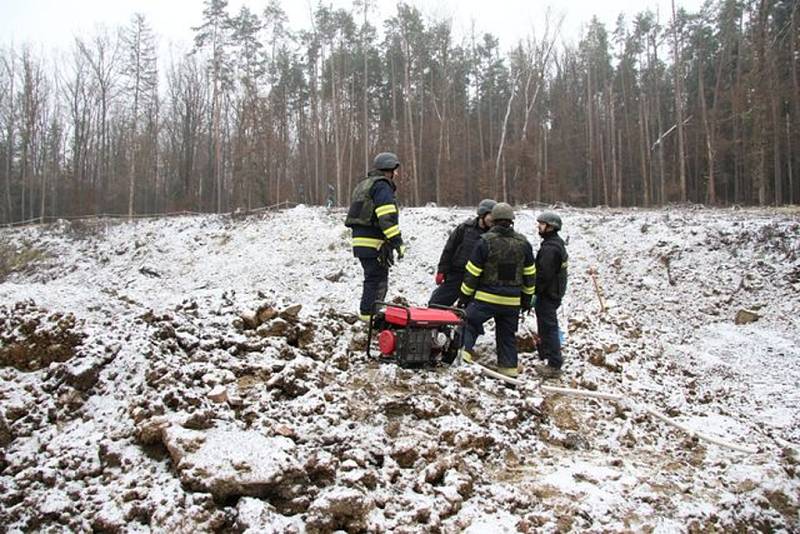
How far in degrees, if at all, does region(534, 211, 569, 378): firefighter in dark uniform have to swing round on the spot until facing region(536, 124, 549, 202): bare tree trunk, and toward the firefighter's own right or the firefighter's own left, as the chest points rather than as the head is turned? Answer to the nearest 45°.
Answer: approximately 90° to the firefighter's own right

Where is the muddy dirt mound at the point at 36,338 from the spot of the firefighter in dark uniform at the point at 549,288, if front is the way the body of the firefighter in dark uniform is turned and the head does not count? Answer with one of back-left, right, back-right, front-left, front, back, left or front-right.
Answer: front-left

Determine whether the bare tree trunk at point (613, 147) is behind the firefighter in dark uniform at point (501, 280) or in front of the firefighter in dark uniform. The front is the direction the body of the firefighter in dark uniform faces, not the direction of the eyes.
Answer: in front

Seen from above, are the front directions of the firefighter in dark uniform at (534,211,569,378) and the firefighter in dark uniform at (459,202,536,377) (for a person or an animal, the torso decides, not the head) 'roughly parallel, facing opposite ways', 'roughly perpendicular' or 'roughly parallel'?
roughly perpendicular

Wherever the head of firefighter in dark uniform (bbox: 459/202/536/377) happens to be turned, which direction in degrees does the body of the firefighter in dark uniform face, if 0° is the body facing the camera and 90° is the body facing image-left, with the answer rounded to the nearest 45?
approximately 180°

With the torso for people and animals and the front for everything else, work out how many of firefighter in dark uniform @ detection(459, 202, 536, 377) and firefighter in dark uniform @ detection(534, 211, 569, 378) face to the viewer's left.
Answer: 1

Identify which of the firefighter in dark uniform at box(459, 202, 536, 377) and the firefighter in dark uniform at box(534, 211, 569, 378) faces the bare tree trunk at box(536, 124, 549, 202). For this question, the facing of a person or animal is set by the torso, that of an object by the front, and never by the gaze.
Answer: the firefighter in dark uniform at box(459, 202, 536, 377)

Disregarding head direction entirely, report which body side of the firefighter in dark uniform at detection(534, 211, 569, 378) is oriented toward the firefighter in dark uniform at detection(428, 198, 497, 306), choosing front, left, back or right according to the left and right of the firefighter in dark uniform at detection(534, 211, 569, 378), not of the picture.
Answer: front

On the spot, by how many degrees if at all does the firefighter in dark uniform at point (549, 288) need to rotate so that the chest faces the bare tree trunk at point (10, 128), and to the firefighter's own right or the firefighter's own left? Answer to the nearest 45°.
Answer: approximately 45° to the firefighter's own right

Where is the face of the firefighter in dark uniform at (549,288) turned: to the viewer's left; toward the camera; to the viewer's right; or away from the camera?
to the viewer's left

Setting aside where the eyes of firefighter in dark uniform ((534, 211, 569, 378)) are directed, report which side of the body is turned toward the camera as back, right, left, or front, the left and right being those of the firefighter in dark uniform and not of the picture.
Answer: left
